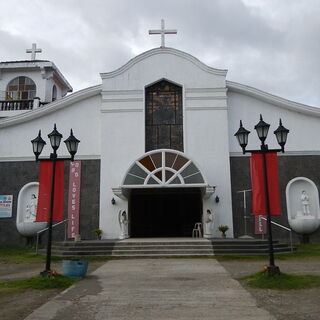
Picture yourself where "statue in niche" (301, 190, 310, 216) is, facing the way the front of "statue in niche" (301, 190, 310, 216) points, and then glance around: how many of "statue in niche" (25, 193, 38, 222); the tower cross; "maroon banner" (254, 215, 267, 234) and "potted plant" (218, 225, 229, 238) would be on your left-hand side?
0

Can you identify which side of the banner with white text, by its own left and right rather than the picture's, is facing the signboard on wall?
right

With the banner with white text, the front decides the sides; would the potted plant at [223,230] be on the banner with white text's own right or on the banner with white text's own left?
on the banner with white text's own left

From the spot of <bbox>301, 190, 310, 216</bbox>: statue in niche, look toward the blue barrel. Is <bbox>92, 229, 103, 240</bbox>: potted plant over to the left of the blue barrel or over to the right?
right

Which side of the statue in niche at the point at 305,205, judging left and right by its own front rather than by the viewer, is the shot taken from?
front

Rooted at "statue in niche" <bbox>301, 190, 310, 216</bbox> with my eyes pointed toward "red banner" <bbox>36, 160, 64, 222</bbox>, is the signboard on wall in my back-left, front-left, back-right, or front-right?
front-right

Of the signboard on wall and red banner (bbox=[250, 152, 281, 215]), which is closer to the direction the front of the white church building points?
the red banner

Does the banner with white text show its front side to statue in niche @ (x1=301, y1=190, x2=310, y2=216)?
no

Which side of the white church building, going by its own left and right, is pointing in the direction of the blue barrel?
front

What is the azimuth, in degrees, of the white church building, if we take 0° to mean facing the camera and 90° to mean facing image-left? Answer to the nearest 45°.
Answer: approximately 0°

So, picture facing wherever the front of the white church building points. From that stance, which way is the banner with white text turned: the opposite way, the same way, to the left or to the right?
the same way

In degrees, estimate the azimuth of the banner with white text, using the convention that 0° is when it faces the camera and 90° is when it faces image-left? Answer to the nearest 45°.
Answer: approximately 0°

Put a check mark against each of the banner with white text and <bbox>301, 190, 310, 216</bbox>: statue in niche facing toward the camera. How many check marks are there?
2
